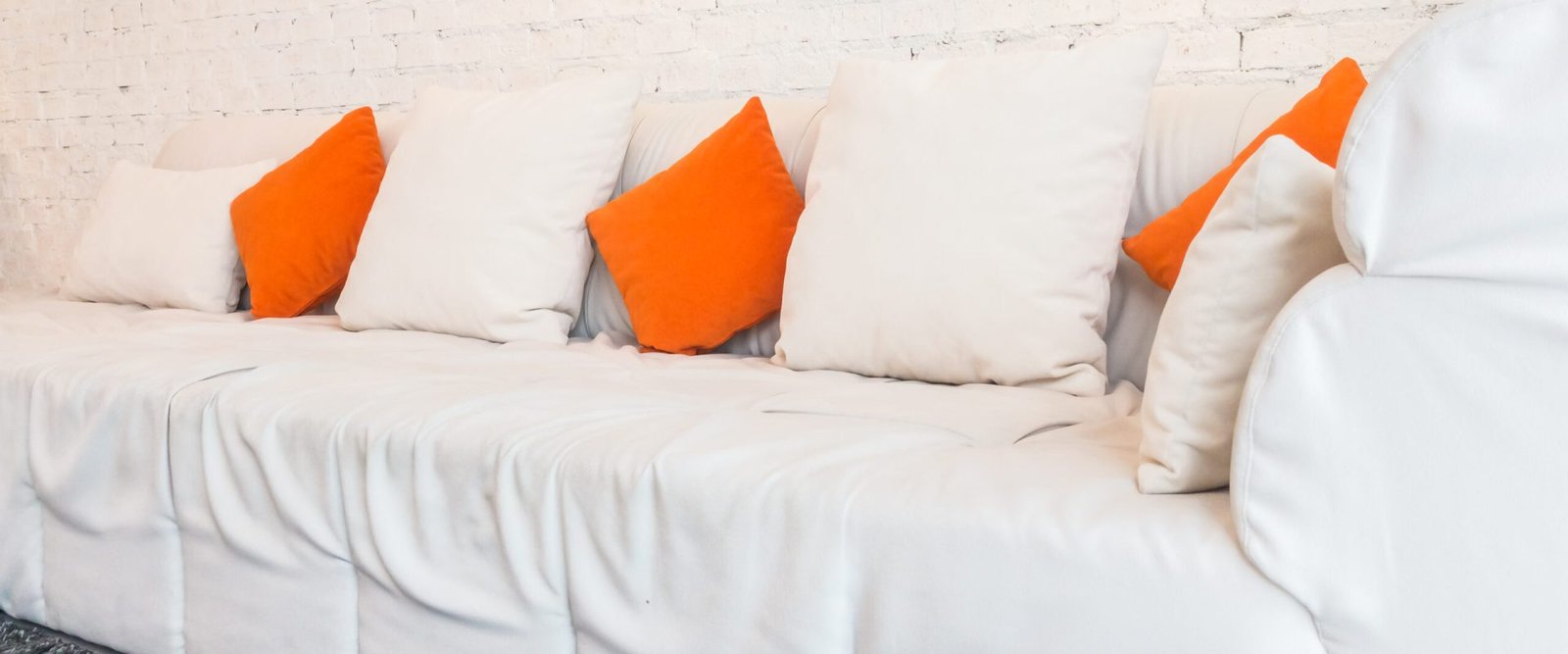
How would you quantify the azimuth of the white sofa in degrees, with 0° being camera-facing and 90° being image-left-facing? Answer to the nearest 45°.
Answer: approximately 45°
